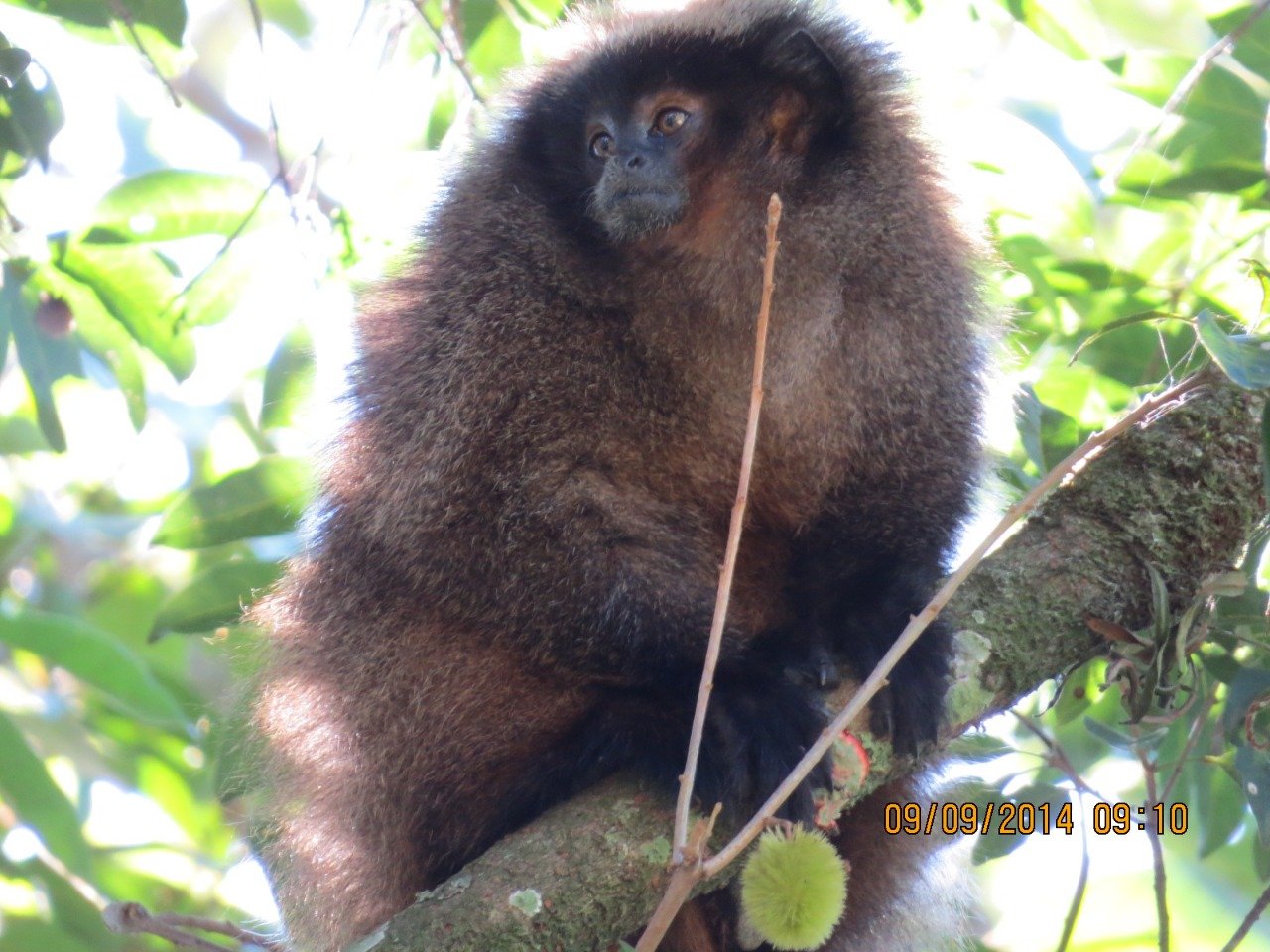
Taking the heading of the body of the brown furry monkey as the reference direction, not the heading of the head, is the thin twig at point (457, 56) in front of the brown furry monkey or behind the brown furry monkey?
behind

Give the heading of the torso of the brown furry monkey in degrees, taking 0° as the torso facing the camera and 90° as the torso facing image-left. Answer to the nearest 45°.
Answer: approximately 315°

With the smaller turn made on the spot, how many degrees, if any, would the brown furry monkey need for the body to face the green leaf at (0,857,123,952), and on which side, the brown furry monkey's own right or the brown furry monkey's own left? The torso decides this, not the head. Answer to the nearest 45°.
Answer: approximately 135° to the brown furry monkey's own right

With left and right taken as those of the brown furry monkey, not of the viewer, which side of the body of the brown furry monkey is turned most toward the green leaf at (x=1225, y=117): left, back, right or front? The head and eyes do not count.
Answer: left
